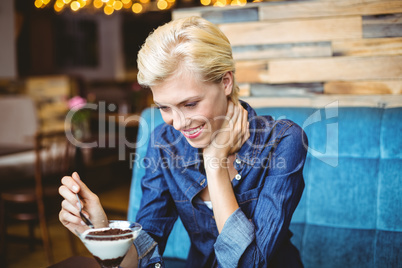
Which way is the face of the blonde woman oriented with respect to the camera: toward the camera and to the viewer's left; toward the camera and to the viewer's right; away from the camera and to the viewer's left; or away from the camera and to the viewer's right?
toward the camera and to the viewer's left

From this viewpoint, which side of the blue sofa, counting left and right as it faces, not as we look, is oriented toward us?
front

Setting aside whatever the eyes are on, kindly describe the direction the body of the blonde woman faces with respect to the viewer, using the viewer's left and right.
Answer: facing the viewer and to the left of the viewer

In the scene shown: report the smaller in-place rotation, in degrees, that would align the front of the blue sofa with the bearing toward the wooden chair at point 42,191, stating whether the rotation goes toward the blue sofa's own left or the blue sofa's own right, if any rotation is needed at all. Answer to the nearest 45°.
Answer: approximately 135° to the blue sofa's own right

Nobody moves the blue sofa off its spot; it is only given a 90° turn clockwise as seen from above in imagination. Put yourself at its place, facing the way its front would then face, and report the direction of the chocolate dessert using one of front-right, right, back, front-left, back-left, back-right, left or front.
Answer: front-left

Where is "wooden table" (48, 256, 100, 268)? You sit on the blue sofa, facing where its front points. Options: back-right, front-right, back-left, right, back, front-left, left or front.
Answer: front-right
